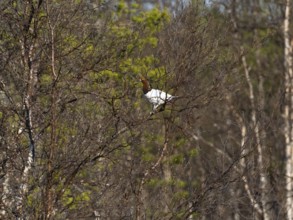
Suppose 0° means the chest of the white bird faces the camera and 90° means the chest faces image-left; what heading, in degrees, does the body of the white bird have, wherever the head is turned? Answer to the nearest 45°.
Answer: approximately 90°
